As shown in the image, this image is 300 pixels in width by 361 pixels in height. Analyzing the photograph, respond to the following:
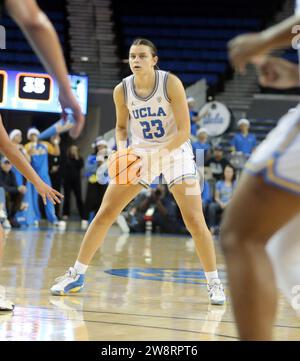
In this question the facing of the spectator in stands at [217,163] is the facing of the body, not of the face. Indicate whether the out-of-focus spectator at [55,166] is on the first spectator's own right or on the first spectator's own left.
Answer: on the first spectator's own right

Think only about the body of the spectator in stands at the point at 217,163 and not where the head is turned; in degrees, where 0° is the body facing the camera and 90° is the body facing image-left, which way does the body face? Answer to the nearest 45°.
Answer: approximately 0°

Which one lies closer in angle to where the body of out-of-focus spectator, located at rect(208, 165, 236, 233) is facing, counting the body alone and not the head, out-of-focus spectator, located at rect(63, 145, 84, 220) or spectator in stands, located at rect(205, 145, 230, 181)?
the out-of-focus spectator

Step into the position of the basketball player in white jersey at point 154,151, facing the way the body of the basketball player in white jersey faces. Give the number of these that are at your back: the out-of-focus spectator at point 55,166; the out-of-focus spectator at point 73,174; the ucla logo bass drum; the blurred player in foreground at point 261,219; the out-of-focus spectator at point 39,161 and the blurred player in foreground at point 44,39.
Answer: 4

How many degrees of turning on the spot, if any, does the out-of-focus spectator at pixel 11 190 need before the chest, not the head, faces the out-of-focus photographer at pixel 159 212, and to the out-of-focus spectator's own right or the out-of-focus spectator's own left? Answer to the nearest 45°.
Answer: approximately 45° to the out-of-focus spectator's own left

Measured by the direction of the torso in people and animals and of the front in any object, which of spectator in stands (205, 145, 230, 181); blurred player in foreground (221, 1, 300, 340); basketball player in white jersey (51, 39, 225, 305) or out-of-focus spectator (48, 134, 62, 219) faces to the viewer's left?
the blurred player in foreground

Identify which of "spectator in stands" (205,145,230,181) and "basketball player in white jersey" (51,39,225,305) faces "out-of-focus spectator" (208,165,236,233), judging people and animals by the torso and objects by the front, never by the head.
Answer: the spectator in stands

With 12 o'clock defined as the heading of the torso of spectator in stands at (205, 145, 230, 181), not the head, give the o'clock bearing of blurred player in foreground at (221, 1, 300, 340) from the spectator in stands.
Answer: The blurred player in foreground is roughly at 12 o'clock from the spectator in stands.
